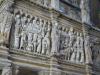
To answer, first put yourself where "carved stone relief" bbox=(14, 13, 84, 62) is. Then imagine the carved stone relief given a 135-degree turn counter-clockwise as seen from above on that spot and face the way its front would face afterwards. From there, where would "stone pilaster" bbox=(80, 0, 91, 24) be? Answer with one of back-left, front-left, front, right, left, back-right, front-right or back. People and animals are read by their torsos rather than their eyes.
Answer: front-right

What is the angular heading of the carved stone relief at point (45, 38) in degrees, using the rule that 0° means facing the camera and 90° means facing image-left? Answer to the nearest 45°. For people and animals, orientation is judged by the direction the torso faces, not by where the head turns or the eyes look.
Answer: approximately 315°

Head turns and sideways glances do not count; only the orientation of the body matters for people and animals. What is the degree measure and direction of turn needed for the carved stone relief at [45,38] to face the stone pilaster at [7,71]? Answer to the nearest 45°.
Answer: approximately 90° to its right

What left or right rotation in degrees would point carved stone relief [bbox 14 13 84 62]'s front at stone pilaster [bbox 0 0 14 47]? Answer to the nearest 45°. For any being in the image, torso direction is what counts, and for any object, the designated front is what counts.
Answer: approximately 90° to its right
